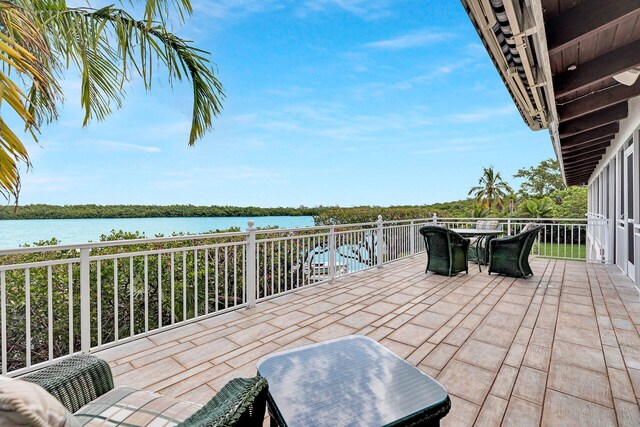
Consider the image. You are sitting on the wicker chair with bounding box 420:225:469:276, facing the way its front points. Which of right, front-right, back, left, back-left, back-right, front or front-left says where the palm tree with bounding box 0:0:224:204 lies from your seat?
back

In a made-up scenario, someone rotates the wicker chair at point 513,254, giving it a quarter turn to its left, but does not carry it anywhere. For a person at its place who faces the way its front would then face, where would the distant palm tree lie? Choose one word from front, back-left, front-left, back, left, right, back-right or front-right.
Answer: back-right

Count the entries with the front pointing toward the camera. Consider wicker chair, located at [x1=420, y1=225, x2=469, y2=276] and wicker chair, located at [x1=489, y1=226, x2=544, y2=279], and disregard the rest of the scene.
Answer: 0

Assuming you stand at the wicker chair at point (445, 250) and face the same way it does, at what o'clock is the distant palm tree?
The distant palm tree is roughly at 11 o'clock from the wicker chair.

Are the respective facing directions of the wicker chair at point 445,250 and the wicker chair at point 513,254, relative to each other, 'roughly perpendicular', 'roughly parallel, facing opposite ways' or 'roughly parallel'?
roughly perpendicular

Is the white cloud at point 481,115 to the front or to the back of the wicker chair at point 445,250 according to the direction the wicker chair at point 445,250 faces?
to the front

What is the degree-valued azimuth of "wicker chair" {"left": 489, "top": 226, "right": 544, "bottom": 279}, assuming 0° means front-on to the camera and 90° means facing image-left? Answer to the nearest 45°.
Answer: approximately 135°

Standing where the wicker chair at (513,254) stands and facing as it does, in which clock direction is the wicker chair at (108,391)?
the wicker chair at (108,391) is roughly at 8 o'clock from the wicker chair at (513,254).

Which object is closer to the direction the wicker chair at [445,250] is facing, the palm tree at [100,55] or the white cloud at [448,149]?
the white cloud

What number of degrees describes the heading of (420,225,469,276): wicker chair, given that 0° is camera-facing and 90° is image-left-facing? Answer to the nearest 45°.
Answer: approximately 225°

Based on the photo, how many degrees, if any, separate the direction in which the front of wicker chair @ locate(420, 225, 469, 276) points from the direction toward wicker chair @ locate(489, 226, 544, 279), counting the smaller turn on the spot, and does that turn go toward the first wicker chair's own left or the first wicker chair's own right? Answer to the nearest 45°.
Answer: approximately 45° to the first wicker chair's own right
